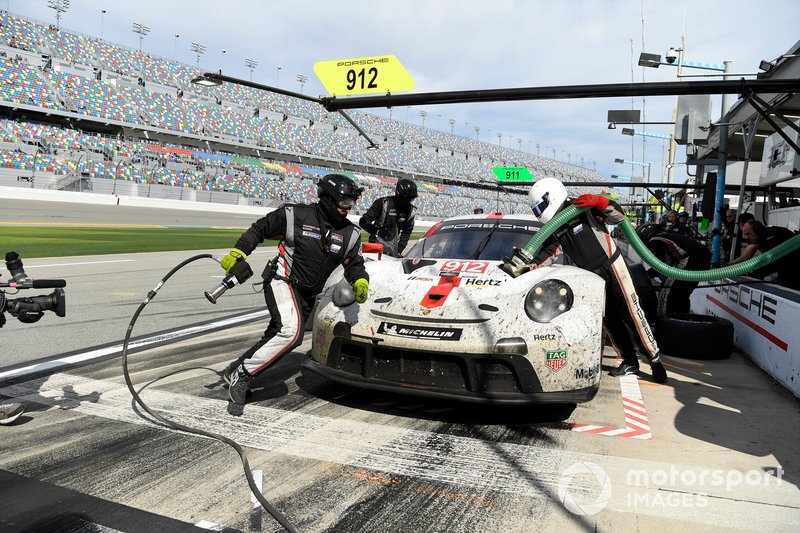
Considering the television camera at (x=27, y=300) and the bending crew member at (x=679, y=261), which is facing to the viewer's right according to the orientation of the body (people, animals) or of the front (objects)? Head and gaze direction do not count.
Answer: the television camera

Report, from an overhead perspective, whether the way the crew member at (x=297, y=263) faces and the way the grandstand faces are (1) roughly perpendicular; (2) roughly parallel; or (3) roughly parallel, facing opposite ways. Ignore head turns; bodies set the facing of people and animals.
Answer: roughly parallel

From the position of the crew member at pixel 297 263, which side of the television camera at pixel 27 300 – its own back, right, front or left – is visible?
front

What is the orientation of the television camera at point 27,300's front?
to the viewer's right

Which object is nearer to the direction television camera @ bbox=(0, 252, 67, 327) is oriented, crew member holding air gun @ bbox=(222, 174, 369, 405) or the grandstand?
the crew member holding air gun

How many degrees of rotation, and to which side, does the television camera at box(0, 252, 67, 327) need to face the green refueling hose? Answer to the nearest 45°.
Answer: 0° — it already faces it

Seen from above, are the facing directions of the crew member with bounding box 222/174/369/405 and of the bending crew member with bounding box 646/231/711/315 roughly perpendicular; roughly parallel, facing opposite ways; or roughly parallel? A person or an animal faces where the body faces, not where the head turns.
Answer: roughly parallel, facing opposite ways

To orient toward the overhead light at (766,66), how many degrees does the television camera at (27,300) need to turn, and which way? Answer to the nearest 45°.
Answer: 0° — it already faces it

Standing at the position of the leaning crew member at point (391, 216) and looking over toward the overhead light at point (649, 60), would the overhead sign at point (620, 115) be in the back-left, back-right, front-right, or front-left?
front-left

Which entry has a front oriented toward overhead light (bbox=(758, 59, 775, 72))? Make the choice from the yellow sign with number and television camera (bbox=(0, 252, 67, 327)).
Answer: the television camera

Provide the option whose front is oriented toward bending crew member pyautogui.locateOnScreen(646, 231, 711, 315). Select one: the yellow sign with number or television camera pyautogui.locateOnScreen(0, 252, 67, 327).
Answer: the television camera

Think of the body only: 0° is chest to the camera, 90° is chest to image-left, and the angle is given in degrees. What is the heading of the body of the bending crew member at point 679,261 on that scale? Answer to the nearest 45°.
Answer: approximately 90°

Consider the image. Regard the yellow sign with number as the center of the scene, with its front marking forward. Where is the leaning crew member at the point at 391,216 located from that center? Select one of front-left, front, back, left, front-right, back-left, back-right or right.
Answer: back

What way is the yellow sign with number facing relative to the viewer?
toward the camera

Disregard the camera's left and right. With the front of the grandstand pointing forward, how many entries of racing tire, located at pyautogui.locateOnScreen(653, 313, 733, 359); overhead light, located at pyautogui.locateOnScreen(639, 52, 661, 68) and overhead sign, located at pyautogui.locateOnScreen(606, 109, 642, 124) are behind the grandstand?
0
